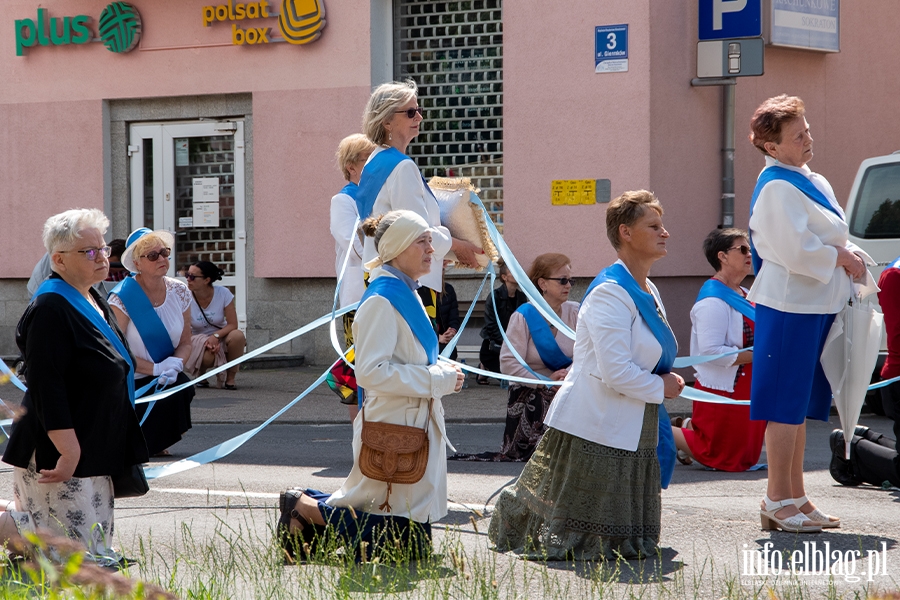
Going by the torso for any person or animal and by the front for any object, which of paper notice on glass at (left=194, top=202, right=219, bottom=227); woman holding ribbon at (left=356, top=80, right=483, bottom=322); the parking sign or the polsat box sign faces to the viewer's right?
the woman holding ribbon

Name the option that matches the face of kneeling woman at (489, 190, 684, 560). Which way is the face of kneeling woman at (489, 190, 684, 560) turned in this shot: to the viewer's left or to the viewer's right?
to the viewer's right

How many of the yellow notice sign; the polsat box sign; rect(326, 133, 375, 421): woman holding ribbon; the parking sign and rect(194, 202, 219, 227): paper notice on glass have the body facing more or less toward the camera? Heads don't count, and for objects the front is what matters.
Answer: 4

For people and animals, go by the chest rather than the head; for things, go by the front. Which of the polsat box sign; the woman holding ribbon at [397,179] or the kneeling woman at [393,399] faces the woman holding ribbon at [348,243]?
the polsat box sign

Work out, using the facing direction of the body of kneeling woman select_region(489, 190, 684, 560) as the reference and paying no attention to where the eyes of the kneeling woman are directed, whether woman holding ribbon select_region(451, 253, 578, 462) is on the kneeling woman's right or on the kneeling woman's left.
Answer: on the kneeling woman's left

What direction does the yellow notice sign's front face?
toward the camera

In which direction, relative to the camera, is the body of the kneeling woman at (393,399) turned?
to the viewer's right

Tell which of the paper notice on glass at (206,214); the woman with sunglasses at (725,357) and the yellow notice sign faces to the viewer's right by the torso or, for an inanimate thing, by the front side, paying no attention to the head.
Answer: the woman with sunglasses

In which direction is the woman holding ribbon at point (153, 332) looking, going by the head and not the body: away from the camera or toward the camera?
toward the camera

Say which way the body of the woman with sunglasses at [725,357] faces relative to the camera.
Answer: to the viewer's right

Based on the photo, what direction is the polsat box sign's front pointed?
toward the camera

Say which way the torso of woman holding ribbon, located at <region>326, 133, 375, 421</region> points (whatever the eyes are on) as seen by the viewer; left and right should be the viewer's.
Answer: facing to the right of the viewer

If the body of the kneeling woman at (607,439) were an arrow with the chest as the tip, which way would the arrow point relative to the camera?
to the viewer's right

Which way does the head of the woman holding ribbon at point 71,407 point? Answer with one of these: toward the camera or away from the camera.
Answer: toward the camera

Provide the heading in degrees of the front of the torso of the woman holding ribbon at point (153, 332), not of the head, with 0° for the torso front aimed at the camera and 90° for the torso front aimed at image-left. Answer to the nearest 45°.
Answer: approximately 315°

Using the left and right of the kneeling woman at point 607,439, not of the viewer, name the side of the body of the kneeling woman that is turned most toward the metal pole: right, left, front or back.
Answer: left
